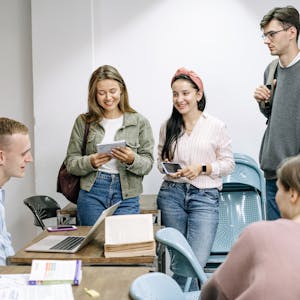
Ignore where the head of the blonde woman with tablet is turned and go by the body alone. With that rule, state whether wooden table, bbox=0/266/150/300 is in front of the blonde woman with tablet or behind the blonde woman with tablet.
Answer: in front

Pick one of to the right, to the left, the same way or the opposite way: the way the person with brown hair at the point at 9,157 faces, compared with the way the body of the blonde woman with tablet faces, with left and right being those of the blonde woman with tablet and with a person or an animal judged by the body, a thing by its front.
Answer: to the left

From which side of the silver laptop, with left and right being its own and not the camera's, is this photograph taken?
left

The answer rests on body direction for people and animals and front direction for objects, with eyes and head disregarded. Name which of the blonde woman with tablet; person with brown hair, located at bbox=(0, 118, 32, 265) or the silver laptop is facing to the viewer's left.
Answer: the silver laptop

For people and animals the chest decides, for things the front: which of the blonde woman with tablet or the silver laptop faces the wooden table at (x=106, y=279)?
the blonde woman with tablet

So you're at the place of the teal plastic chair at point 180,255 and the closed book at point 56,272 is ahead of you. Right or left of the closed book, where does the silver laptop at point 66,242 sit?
right

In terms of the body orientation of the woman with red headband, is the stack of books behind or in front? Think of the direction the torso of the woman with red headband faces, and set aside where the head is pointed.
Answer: in front

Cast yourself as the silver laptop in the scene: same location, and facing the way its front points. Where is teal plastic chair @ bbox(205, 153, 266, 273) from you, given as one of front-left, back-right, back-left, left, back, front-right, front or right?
back-right

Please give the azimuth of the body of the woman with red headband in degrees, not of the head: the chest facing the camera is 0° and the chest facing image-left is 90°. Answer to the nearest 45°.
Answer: approximately 45°

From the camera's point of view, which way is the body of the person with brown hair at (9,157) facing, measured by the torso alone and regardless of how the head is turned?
to the viewer's right

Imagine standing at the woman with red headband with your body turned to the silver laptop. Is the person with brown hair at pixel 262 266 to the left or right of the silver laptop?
left

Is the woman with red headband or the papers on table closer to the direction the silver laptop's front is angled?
the papers on table

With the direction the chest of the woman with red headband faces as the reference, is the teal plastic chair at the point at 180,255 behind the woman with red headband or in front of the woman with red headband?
in front
